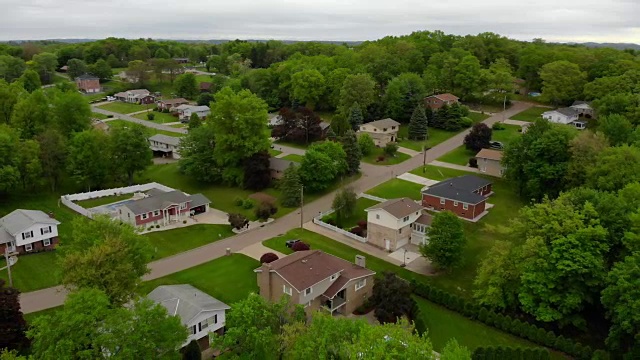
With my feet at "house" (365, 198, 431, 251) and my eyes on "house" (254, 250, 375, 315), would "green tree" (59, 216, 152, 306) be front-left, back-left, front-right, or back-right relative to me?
front-right

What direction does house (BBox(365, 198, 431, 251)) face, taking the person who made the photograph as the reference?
facing away from the viewer and to the left of the viewer

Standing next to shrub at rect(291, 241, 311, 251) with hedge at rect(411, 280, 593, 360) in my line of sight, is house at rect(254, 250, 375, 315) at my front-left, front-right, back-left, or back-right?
front-right

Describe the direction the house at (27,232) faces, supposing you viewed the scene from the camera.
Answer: facing the viewer and to the right of the viewer

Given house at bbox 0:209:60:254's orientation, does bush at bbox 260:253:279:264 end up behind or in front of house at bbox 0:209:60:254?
in front

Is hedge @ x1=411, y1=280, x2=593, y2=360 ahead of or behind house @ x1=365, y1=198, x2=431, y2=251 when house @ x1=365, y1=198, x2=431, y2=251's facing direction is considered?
behind

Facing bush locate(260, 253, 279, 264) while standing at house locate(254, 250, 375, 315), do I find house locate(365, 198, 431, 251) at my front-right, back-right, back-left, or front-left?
front-right

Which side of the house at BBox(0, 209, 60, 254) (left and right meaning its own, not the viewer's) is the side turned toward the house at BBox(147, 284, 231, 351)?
front

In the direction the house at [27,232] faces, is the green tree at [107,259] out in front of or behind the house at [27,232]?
in front

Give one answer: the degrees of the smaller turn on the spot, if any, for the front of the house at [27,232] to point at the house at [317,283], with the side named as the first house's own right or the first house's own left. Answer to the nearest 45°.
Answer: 0° — it already faces it

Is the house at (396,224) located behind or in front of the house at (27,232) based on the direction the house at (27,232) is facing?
in front
